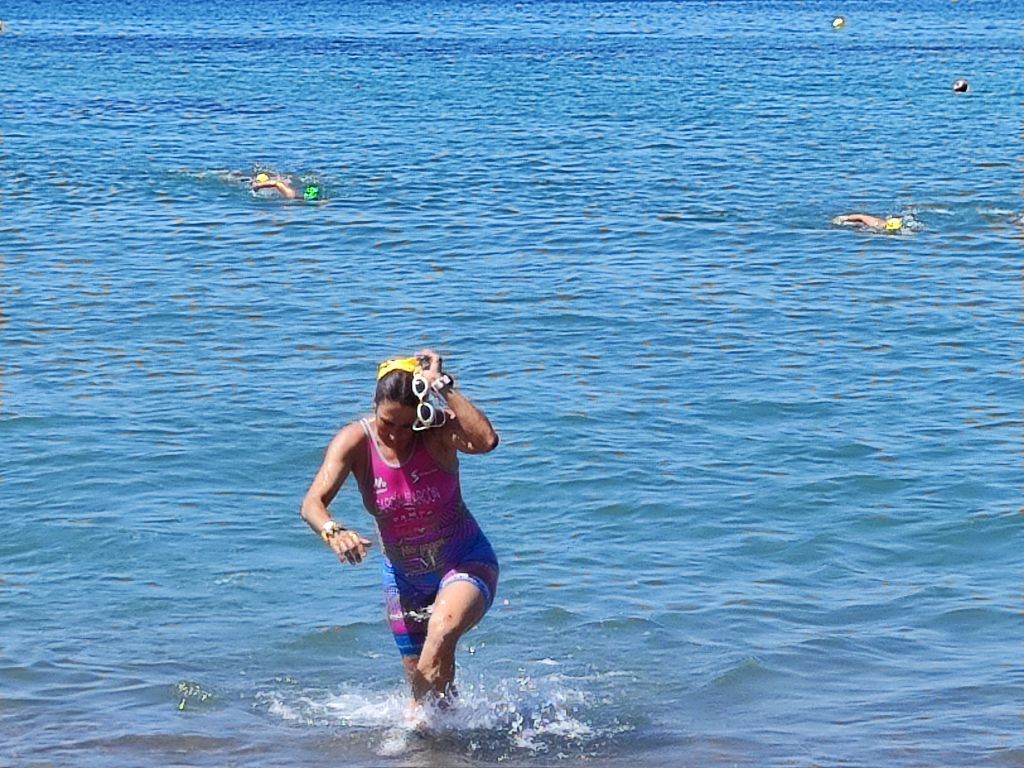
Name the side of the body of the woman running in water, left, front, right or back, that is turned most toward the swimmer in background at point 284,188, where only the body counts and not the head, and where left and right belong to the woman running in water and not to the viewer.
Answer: back

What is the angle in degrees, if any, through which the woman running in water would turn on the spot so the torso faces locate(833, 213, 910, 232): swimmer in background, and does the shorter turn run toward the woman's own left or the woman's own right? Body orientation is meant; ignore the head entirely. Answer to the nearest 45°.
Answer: approximately 135° to the woman's own left

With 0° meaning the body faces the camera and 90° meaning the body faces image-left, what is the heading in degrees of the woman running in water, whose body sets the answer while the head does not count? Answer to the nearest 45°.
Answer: approximately 0°
